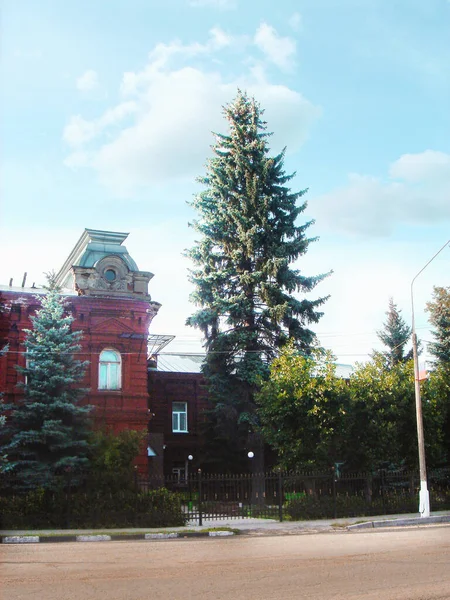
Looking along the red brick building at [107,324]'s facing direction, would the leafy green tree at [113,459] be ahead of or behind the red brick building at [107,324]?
ahead

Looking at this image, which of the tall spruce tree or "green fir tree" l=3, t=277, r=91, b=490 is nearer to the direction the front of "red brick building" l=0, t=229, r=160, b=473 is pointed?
the green fir tree

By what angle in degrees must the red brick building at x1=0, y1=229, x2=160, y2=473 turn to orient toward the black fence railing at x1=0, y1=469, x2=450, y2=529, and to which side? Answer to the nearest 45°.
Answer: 0° — it already faces it

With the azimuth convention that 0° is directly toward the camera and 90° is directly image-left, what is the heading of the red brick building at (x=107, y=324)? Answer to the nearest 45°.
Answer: approximately 0°

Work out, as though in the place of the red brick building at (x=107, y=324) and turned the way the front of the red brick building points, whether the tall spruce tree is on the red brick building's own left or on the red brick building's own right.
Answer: on the red brick building's own left

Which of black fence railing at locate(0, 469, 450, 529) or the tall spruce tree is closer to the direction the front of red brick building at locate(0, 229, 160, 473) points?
the black fence railing

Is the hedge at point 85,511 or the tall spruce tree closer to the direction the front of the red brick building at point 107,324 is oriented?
the hedge

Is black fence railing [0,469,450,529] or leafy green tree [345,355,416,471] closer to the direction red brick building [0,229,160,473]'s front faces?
the black fence railing

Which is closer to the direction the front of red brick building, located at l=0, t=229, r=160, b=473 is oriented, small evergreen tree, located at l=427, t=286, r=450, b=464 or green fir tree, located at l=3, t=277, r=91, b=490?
the green fir tree
